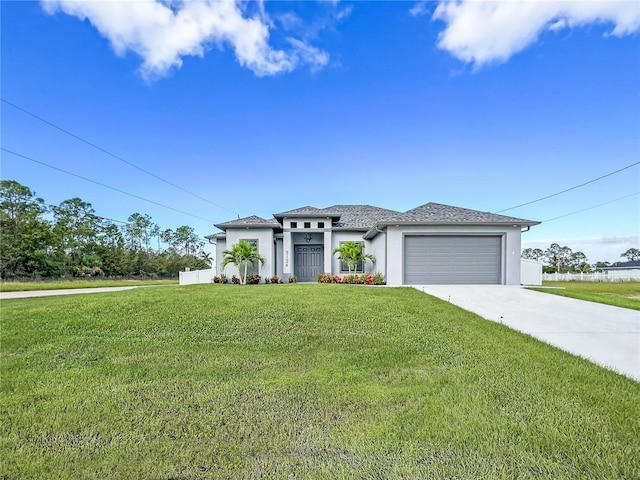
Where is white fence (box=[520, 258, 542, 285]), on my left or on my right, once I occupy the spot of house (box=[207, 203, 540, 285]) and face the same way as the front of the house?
on my left

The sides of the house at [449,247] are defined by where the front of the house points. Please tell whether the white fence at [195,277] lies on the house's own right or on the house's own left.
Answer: on the house's own right

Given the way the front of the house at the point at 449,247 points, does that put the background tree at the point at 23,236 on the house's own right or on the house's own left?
on the house's own right

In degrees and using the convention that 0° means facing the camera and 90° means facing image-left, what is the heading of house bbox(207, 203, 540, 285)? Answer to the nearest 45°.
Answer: approximately 0°
